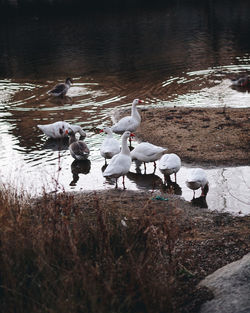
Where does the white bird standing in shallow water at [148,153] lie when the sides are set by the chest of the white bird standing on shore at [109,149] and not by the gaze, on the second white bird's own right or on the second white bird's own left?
on the second white bird's own left

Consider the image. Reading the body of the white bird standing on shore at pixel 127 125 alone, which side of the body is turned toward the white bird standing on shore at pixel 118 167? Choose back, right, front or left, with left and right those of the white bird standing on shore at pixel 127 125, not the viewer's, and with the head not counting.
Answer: right

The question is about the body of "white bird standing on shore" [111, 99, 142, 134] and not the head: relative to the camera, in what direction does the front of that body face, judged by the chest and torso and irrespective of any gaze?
to the viewer's right

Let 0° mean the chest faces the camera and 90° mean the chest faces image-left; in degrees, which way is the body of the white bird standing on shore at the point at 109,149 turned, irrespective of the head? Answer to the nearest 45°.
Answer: approximately 45°

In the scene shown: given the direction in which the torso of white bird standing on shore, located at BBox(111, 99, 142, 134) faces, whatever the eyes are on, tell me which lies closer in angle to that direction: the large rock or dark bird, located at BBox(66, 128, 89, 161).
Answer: the large rock

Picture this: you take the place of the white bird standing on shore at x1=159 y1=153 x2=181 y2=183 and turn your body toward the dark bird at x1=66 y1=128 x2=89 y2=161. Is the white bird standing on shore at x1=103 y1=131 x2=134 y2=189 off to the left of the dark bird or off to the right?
left

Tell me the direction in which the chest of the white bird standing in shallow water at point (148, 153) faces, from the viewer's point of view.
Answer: to the viewer's left

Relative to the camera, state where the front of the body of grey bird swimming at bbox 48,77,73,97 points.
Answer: to the viewer's right
